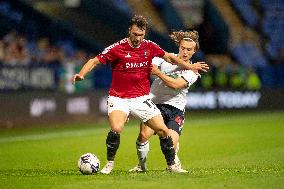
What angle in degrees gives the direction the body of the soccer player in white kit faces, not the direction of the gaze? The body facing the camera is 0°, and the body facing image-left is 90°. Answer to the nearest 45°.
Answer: approximately 45°

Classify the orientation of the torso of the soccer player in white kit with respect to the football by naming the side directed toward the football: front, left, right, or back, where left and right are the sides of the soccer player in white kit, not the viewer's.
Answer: front

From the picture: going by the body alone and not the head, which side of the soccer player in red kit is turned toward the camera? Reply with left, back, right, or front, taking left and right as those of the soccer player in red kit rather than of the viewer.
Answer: front

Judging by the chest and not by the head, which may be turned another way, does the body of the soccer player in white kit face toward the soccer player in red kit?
yes

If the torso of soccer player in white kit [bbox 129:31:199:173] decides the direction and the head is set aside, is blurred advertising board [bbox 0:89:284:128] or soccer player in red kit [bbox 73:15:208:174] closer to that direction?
the soccer player in red kit

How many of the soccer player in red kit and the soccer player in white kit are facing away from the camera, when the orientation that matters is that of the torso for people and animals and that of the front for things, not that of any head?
0

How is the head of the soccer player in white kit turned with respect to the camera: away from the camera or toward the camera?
toward the camera

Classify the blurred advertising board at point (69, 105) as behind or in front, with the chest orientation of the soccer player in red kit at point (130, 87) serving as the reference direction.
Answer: behind

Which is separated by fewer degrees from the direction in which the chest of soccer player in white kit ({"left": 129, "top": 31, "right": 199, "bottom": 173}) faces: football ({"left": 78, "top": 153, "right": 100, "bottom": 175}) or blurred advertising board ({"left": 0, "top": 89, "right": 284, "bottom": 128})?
the football
